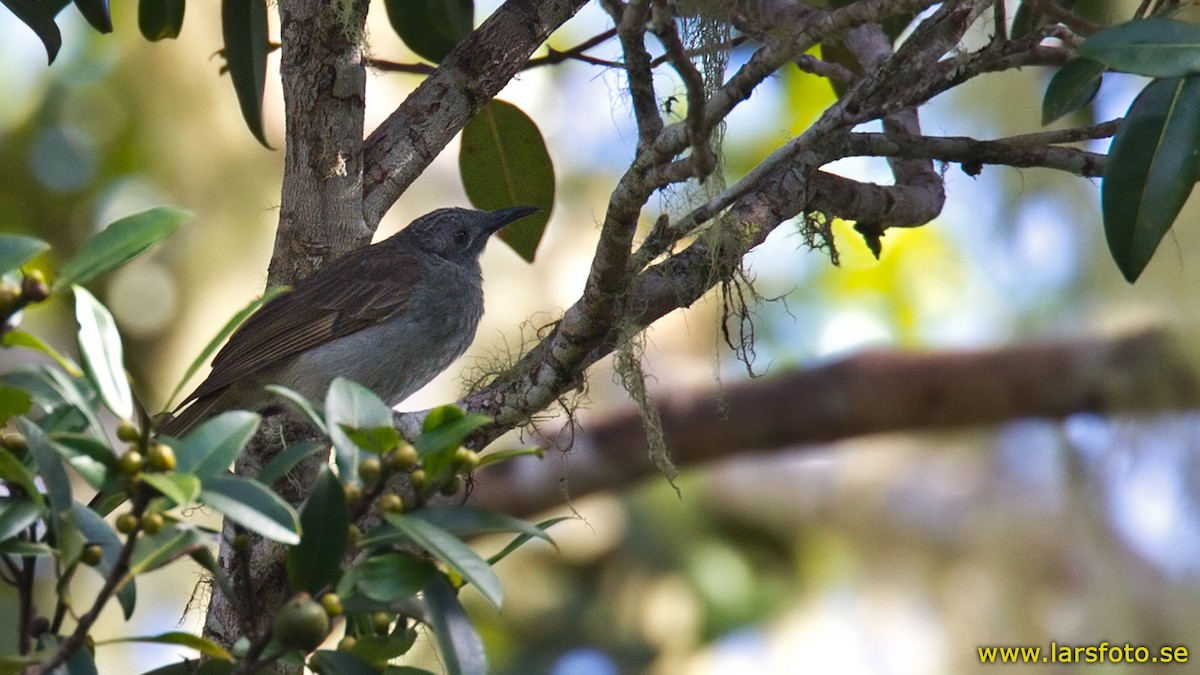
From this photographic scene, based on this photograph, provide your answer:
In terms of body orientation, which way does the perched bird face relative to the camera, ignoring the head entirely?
to the viewer's right

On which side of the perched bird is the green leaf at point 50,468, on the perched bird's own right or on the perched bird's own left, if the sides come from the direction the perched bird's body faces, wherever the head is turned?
on the perched bird's own right

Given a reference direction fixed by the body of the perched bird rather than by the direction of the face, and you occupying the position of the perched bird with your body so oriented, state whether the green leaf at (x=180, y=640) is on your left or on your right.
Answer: on your right

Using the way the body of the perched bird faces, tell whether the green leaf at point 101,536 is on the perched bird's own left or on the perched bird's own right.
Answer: on the perched bird's own right

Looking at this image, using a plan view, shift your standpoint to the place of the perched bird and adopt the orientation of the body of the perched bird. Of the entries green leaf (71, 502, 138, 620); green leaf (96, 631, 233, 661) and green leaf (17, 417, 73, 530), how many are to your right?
3

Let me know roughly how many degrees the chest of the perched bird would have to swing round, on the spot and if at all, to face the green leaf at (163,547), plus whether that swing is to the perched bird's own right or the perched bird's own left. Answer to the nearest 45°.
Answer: approximately 90° to the perched bird's own right

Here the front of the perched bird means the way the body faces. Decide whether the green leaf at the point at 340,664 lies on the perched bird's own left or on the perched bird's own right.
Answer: on the perched bird's own right
